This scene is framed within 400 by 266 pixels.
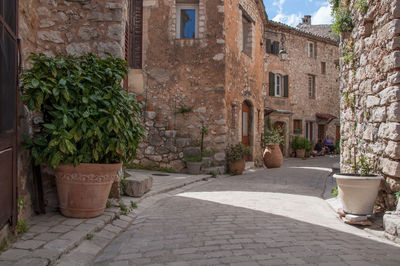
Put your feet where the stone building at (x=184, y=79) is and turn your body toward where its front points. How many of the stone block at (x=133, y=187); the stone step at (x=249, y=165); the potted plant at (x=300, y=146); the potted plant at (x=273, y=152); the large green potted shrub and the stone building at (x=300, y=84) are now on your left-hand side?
4

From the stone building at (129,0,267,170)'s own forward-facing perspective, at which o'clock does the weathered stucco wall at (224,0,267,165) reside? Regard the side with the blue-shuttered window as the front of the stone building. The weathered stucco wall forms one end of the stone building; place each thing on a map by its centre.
The weathered stucco wall is roughly at 9 o'clock from the stone building.

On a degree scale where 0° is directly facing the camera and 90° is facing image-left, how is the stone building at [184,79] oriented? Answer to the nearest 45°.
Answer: approximately 315°

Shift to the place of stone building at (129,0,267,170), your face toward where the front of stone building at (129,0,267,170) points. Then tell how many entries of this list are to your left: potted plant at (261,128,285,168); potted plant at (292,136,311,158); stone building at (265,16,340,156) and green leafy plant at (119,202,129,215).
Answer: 3

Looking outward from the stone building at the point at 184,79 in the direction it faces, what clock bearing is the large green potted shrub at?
The large green potted shrub is roughly at 2 o'clock from the stone building.

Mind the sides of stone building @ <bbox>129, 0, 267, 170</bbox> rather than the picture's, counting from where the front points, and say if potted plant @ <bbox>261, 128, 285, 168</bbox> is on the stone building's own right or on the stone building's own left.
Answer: on the stone building's own left

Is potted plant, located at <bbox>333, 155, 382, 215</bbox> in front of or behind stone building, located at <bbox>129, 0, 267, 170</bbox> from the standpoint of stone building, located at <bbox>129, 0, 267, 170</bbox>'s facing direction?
in front

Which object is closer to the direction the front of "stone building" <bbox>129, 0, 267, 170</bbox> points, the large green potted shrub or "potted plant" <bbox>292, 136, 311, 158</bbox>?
the large green potted shrub

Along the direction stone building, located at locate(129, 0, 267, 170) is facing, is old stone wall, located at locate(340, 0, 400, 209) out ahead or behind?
ahead

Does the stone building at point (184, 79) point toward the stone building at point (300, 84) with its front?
no

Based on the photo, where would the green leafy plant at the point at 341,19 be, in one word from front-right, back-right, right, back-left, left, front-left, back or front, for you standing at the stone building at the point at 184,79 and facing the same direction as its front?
front

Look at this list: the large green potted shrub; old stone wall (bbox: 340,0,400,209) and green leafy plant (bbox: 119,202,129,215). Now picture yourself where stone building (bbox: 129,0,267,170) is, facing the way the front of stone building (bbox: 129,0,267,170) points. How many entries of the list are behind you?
0

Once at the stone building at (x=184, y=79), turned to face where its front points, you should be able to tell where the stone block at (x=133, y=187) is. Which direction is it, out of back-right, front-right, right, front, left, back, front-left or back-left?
front-right
